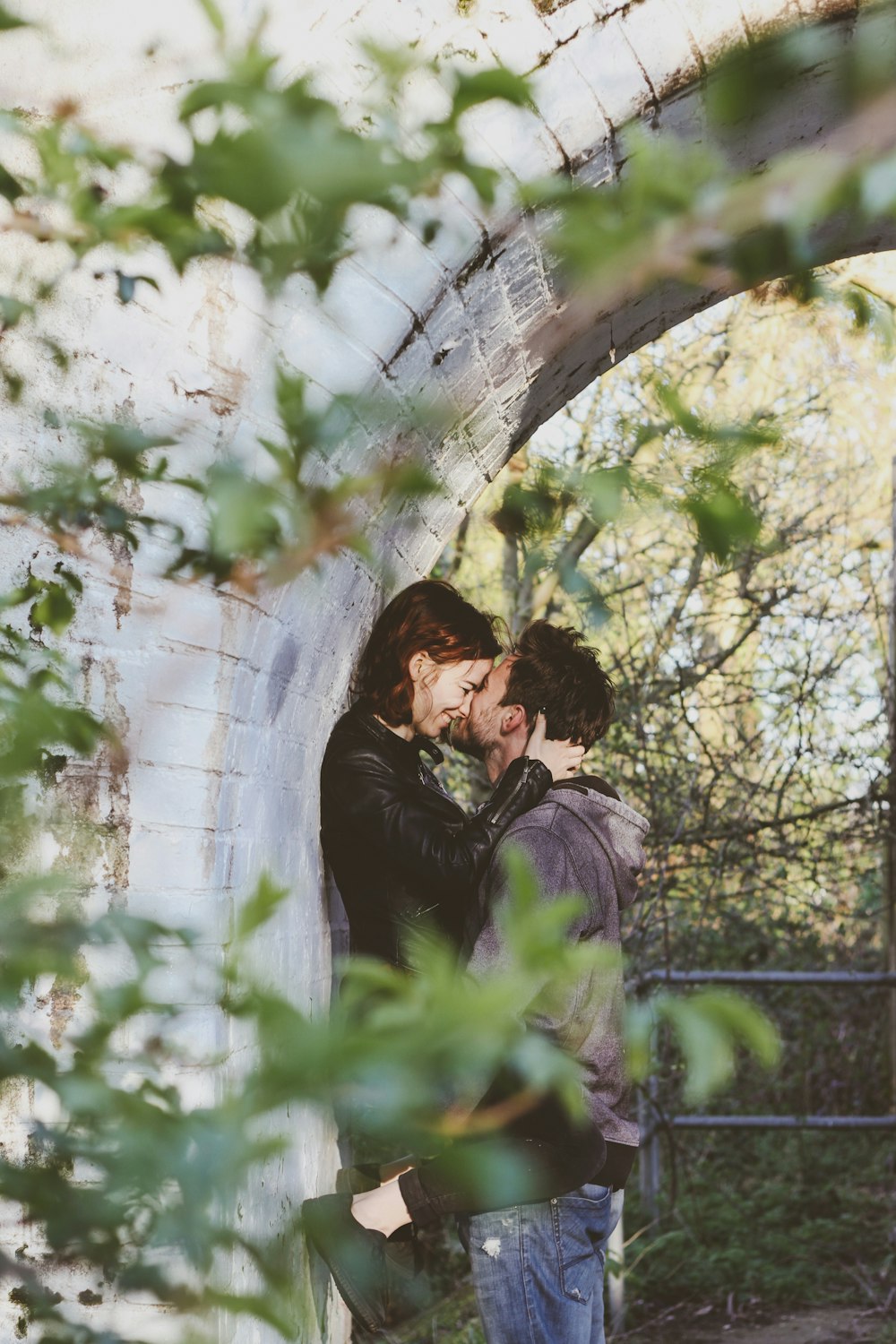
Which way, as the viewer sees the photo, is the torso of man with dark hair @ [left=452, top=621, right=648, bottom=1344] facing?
to the viewer's left

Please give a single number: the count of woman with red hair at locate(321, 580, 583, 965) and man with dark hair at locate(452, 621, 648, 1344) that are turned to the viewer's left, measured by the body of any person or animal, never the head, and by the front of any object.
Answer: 1

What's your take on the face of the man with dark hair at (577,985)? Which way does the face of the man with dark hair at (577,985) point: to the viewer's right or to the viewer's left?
to the viewer's left

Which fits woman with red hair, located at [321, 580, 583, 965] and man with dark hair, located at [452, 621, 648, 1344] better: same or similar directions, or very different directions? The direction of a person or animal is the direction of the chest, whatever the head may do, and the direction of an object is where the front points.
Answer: very different directions

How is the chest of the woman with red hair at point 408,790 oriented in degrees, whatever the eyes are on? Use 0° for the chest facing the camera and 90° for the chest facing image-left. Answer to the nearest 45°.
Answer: approximately 270°
